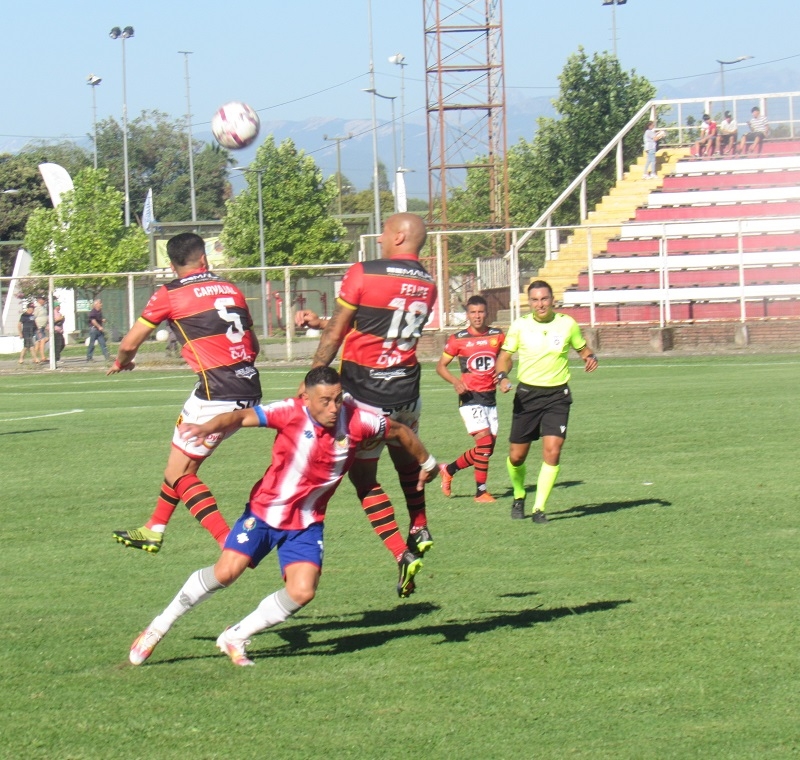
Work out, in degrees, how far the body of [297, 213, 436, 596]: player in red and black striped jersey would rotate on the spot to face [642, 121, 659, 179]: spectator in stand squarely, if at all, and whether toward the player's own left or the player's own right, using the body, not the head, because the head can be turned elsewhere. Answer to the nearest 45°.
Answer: approximately 45° to the player's own right

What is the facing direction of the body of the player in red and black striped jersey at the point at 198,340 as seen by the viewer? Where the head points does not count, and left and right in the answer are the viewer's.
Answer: facing away from the viewer and to the left of the viewer

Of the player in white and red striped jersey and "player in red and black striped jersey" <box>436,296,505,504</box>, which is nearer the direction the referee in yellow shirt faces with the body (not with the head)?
the player in white and red striped jersey

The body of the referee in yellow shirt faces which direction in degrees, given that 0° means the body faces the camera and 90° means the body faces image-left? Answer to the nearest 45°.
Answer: approximately 0°

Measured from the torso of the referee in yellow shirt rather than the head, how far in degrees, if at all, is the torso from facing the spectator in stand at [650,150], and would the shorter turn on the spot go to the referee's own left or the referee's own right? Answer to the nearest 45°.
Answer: approximately 180°

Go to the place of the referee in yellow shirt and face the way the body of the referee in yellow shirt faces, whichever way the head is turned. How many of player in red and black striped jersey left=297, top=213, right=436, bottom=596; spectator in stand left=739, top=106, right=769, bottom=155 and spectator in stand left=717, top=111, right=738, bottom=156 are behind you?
2

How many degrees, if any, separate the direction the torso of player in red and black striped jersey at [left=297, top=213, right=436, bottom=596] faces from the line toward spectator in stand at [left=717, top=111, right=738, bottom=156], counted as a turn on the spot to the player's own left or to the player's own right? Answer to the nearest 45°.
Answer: approximately 45° to the player's own right

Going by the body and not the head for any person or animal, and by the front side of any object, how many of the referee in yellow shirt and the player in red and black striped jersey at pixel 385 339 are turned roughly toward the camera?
1

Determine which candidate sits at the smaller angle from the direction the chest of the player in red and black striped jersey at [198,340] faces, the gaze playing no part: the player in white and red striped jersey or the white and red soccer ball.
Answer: the white and red soccer ball

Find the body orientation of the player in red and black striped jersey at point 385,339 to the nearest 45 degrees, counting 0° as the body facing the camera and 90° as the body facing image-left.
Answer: approximately 135°
